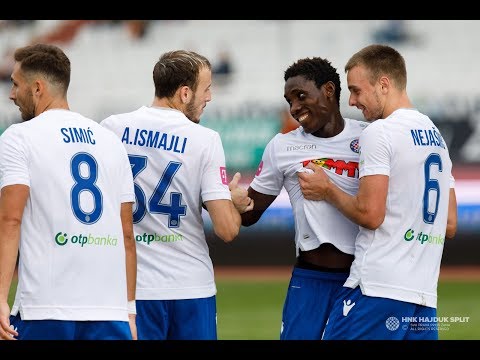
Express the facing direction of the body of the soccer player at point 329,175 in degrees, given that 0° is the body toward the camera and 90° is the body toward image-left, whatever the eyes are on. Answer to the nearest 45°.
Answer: approximately 0°

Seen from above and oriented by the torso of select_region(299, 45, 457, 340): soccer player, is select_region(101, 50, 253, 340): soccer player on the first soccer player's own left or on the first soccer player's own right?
on the first soccer player's own left

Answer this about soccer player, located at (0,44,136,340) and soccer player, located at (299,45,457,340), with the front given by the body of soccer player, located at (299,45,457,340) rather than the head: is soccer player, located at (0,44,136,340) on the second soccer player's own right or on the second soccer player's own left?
on the second soccer player's own left

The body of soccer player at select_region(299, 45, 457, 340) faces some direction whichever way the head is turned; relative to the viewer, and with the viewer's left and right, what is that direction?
facing away from the viewer and to the left of the viewer

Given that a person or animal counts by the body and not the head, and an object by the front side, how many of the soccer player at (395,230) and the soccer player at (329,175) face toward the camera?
1

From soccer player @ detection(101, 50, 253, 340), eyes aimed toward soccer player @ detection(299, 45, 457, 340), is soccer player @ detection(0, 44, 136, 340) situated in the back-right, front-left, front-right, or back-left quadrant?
back-right

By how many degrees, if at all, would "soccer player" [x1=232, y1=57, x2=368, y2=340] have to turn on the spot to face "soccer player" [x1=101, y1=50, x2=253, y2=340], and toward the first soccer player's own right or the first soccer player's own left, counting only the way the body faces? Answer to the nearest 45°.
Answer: approximately 45° to the first soccer player's own right
